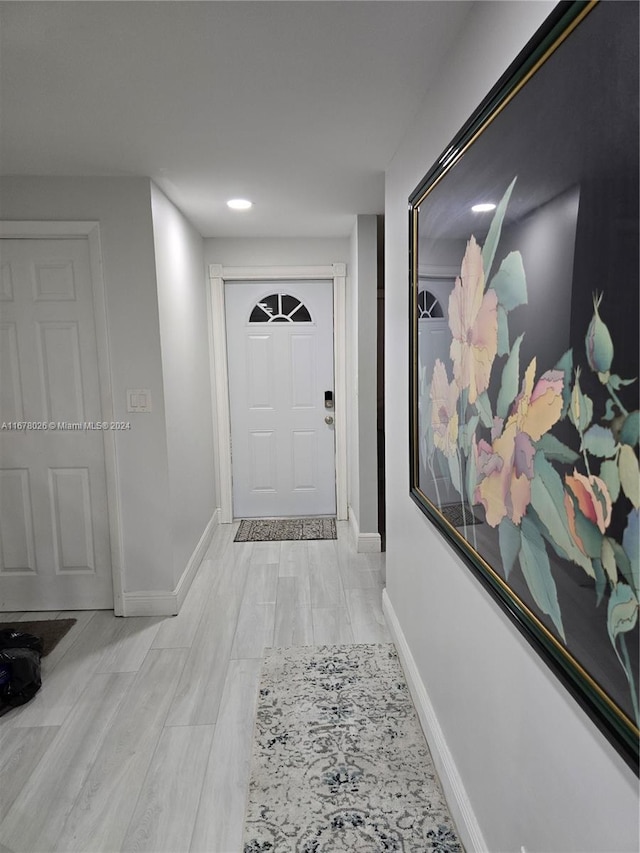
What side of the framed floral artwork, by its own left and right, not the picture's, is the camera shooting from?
left

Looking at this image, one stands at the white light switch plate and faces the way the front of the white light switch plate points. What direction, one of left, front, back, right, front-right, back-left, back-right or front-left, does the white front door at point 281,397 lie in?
back-left

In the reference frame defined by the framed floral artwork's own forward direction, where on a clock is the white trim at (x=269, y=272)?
The white trim is roughly at 2 o'clock from the framed floral artwork.

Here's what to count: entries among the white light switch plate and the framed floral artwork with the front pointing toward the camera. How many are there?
1

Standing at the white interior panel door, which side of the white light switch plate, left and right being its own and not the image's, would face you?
right

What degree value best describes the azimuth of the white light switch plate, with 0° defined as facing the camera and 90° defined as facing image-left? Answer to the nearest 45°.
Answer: approximately 0°

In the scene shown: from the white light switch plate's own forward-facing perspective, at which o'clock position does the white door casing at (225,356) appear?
The white door casing is roughly at 7 o'clock from the white light switch plate.
